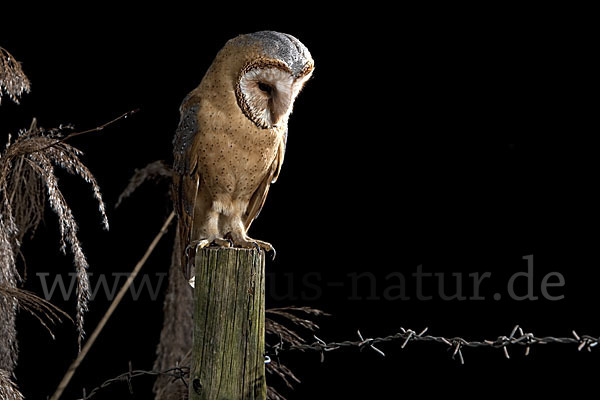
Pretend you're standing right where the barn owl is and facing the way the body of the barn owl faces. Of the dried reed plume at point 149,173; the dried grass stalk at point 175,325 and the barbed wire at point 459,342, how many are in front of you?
1

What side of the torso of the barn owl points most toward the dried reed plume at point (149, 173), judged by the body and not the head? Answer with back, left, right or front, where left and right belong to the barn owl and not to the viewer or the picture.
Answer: back

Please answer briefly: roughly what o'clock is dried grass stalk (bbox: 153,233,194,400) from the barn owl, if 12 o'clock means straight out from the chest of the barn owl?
The dried grass stalk is roughly at 7 o'clock from the barn owl.

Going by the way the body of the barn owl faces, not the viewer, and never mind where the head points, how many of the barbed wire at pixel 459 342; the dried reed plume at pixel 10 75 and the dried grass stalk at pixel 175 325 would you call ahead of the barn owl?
1

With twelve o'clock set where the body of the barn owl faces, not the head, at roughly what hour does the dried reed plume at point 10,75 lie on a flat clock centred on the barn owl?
The dried reed plume is roughly at 4 o'clock from the barn owl.

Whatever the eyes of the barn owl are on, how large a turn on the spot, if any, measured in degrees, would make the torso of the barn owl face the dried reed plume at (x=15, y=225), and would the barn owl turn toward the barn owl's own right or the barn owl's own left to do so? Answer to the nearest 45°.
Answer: approximately 135° to the barn owl's own right

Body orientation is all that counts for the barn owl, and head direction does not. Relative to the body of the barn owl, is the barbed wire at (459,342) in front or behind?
in front

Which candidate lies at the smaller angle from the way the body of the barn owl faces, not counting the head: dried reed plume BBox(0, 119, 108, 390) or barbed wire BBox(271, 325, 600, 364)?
the barbed wire

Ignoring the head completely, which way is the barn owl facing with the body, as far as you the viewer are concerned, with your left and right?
facing the viewer and to the right of the viewer

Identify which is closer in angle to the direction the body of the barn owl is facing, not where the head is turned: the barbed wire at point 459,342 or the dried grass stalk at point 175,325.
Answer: the barbed wire

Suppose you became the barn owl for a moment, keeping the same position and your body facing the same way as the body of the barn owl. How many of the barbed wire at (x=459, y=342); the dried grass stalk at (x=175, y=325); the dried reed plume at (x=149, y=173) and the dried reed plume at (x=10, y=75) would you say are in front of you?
1

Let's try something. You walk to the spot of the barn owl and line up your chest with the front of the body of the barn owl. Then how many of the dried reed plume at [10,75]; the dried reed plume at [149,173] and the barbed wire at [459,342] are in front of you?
1

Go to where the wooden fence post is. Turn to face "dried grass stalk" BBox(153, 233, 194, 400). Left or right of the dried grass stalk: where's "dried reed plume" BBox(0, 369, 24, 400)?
left
